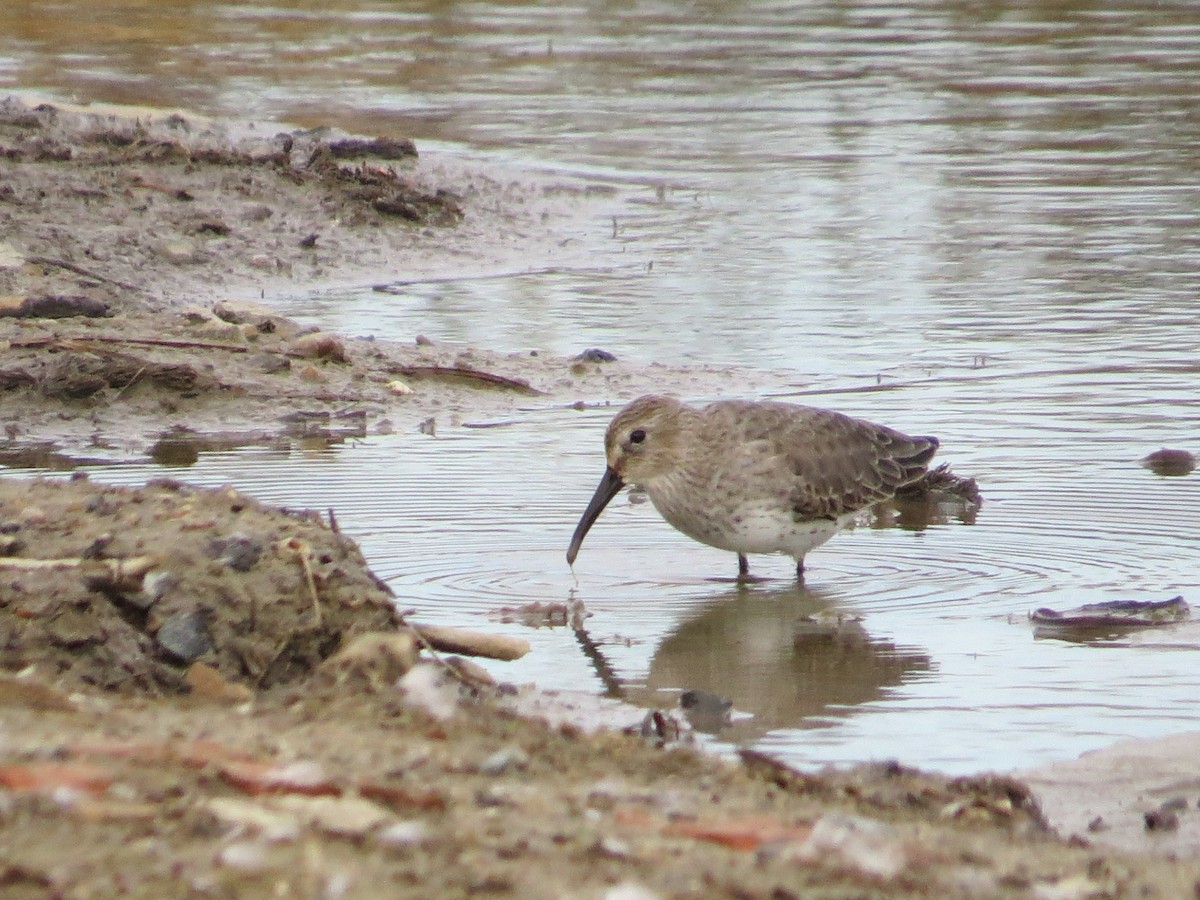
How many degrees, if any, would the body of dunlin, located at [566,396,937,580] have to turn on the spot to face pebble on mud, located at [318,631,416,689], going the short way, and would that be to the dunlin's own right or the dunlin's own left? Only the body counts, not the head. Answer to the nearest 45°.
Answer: approximately 90° to the dunlin's own left

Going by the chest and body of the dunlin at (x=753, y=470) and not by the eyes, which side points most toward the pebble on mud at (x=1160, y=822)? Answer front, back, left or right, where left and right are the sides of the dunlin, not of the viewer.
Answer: left

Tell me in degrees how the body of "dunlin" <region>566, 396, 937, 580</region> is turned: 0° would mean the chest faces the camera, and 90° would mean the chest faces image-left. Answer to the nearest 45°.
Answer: approximately 90°

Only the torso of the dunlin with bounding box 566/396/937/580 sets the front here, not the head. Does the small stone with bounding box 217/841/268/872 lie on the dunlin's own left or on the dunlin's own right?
on the dunlin's own left

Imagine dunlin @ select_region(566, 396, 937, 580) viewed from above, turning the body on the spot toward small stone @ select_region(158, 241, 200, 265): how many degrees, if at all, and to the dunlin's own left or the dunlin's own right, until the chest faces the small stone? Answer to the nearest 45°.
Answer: approximately 45° to the dunlin's own right

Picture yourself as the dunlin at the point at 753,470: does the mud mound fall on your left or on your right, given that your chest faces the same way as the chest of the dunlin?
on your left

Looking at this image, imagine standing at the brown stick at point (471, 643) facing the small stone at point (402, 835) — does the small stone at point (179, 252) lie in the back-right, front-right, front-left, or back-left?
back-right

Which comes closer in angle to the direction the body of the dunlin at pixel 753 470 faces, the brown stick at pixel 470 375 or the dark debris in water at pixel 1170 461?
the brown stick

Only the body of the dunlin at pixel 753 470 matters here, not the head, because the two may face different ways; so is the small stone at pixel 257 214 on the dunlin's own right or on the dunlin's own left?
on the dunlin's own right

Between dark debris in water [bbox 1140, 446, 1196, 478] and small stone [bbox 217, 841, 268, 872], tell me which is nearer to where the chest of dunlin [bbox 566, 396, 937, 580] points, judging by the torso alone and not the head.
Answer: the small stone

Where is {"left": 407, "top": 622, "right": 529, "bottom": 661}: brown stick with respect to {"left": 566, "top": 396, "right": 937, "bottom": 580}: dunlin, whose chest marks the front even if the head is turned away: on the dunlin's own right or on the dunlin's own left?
on the dunlin's own left

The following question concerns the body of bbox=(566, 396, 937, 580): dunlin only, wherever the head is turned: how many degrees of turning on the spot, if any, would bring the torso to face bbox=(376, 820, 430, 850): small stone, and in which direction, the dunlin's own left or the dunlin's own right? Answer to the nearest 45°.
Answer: approximately 90° to the dunlin's own left
